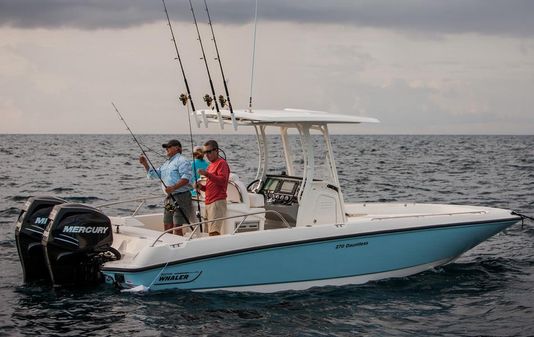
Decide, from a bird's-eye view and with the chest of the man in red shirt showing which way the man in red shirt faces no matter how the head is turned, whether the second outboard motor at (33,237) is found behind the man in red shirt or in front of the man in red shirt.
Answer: in front

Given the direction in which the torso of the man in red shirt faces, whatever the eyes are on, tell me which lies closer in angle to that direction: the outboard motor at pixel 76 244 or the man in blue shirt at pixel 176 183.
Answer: the outboard motor

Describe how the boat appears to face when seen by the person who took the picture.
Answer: facing away from the viewer and to the right of the viewer

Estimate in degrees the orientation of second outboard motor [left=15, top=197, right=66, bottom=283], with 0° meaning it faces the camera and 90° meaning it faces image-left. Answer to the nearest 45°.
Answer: approximately 225°

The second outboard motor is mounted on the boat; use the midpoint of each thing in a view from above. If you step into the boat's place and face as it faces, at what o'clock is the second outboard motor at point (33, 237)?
The second outboard motor is roughly at 7 o'clock from the boat.

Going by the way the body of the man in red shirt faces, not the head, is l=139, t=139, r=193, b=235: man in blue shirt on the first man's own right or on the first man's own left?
on the first man's own right

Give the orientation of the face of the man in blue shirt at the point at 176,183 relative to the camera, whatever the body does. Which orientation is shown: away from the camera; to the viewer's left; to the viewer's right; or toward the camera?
to the viewer's left

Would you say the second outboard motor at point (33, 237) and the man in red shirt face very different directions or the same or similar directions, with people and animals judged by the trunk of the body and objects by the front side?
very different directions

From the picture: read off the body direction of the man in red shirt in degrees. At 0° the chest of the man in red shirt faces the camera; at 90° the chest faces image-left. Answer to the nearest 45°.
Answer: approximately 45°

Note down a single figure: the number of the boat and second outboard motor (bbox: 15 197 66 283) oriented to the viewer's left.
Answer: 0

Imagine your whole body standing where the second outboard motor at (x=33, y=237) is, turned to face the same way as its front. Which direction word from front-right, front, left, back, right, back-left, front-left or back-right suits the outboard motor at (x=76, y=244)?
right
